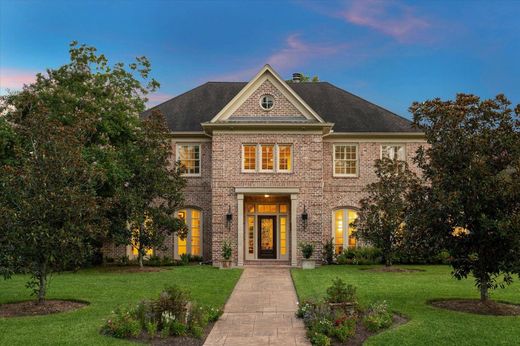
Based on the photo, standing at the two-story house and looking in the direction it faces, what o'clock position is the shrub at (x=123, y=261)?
The shrub is roughly at 3 o'clock from the two-story house.

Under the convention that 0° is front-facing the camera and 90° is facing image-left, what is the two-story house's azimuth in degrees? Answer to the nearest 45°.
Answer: approximately 0°

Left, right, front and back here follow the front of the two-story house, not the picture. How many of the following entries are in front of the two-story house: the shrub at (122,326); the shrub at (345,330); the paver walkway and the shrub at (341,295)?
4

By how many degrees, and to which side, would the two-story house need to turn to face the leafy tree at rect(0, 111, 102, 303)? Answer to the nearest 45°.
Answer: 0° — it already faces it

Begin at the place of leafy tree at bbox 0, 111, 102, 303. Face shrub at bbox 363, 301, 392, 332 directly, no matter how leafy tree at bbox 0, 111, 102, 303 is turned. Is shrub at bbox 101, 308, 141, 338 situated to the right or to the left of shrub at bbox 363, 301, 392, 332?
right

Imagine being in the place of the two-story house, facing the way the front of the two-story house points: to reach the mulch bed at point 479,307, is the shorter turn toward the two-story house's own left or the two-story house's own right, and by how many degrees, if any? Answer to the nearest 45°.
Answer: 0° — it already faces it

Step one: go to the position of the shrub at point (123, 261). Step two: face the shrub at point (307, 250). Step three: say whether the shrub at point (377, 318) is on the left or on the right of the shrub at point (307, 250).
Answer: right

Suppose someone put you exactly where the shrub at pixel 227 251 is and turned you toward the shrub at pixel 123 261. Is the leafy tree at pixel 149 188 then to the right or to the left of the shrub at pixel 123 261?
left
